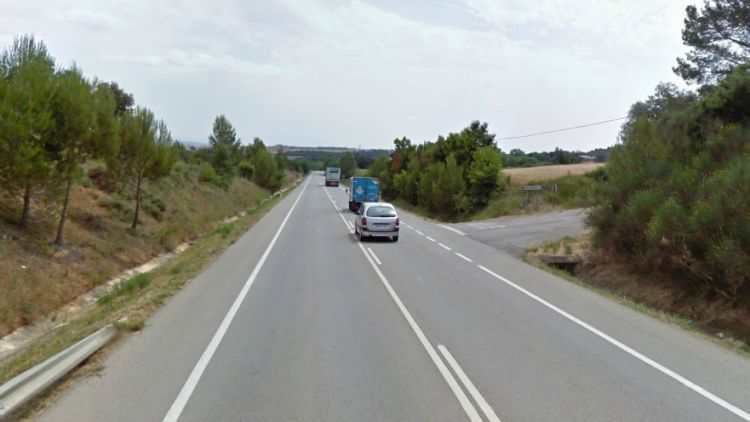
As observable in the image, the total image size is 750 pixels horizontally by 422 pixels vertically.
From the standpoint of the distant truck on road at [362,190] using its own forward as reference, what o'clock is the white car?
The white car is roughly at 6 o'clock from the distant truck on road.

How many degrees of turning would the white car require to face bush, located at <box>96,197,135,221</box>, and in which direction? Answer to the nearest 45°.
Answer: approximately 90° to its left

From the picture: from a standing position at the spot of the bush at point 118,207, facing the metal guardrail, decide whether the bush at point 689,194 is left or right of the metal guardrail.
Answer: left

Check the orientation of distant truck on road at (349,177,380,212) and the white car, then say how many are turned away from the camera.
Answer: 2

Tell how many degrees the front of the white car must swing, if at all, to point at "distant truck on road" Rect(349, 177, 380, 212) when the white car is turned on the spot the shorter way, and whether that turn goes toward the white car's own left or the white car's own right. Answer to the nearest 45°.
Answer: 0° — it already faces it

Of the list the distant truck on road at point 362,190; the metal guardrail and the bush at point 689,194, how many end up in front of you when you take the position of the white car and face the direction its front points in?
1

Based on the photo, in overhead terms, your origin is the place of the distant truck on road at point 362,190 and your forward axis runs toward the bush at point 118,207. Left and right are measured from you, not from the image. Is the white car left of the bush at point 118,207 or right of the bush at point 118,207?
left

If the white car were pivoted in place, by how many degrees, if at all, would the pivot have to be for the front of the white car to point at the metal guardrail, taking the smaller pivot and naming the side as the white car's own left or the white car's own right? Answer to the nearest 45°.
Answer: approximately 180°

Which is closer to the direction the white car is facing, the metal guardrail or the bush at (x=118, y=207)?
the bush

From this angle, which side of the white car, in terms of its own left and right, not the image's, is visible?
back

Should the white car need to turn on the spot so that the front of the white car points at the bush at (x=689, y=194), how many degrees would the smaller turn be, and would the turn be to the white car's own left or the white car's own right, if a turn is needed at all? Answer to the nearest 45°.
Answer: approximately 135° to the white car's own right

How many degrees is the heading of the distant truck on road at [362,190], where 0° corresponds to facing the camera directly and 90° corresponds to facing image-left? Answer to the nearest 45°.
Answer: approximately 180°

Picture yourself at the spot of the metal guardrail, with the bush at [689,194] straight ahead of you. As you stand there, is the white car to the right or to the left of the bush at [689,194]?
left
